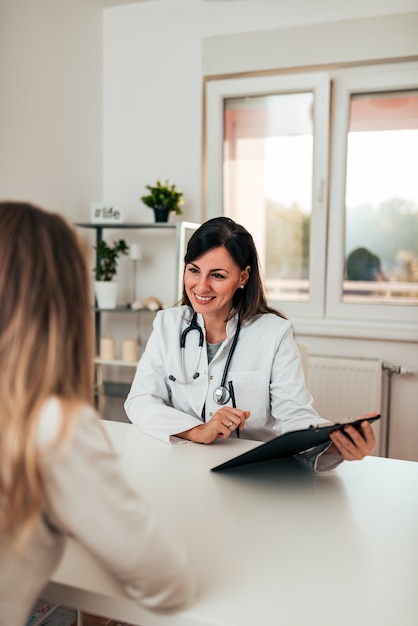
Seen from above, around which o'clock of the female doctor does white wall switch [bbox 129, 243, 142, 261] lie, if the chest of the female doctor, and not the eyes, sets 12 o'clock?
The white wall switch is roughly at 4 o'clock from the female doctor.

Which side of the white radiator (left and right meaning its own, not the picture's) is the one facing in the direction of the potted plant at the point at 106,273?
right

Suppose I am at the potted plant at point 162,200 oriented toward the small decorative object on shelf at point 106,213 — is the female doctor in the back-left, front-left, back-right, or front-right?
back-left

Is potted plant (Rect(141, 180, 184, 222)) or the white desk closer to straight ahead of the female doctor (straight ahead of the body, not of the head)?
the white desk

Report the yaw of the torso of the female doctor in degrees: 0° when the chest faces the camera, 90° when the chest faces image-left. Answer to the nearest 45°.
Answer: approximately 45°

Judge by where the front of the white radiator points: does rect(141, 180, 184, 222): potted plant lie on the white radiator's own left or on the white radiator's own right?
on the white radiator's own right

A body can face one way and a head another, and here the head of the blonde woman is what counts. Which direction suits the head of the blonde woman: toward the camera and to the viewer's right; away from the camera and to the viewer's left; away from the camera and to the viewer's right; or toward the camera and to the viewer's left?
away from the camera and to the viewer's right

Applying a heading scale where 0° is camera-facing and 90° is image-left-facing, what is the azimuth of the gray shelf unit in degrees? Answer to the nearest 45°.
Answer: approximately 0°

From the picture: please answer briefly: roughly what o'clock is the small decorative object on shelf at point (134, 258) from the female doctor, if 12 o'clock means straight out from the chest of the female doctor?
The small decorative object on shelf is roughly at 4 o'clock from the female doctor.

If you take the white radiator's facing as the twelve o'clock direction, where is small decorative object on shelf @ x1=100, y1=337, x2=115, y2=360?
The small decorative object on shelf is roughly at 3 o'clock from the white radiator.

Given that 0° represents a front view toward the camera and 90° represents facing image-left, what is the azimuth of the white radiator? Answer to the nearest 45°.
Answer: approximately 0°
